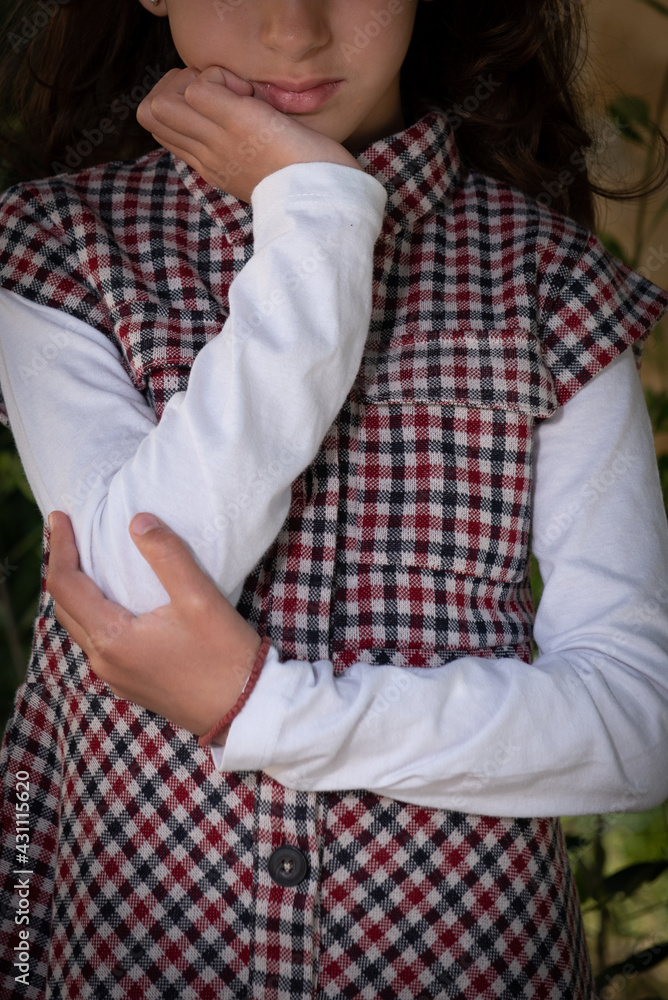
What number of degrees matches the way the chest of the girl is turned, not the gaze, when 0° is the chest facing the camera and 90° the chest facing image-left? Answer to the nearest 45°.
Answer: approximately 0°

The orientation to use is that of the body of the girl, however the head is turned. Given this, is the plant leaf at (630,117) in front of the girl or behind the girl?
behind
